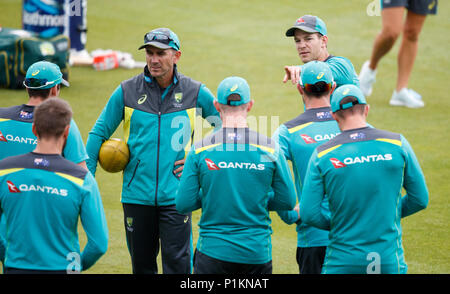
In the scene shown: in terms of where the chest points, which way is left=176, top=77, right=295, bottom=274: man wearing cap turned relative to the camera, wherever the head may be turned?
away from the camera

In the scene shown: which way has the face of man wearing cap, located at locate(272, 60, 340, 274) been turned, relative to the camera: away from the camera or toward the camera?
away from the camera

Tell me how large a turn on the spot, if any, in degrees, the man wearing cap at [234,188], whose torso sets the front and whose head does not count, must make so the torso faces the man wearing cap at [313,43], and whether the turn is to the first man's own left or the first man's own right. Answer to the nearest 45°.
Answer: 0° — they already face them

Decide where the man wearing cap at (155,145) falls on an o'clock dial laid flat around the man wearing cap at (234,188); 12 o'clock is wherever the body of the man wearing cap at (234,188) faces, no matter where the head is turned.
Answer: the man wearing cap at (155,145) is roughly at 11 o'clock from the man wearing cap at (234,188).

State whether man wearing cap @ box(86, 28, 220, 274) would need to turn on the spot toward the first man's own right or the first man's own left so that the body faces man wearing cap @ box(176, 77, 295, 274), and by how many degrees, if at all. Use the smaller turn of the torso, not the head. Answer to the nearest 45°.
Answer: approximately 45° to the first man's own left
